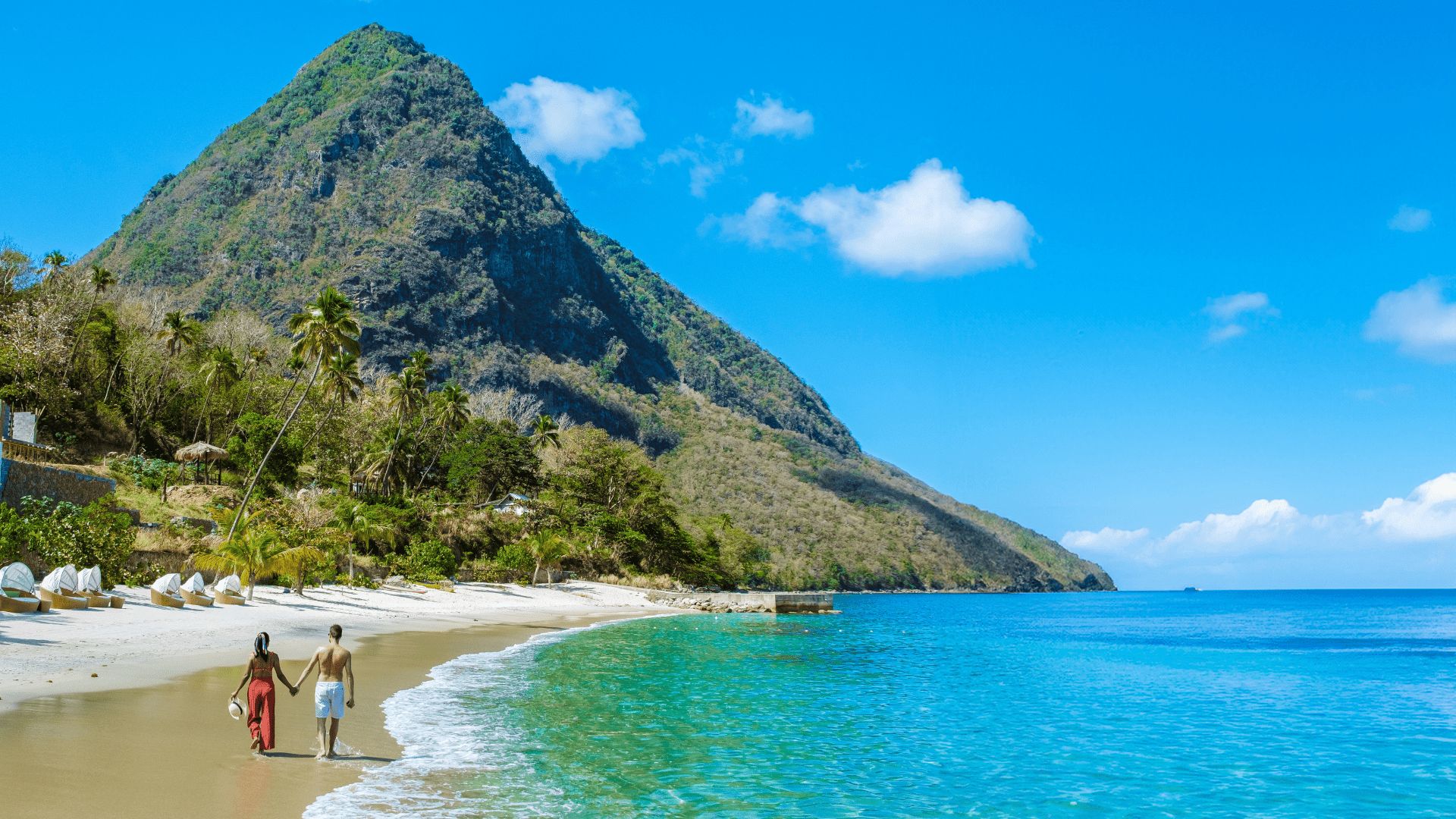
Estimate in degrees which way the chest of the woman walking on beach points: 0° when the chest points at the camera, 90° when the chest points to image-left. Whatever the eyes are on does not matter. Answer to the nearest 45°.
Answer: approximately 180°

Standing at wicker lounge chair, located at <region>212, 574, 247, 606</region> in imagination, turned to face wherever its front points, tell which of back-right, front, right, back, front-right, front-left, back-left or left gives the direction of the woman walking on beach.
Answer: front-right

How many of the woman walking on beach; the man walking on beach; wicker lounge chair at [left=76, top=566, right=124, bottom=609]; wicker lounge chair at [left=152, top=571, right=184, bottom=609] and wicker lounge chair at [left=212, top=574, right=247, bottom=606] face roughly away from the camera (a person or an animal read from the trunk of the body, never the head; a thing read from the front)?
2

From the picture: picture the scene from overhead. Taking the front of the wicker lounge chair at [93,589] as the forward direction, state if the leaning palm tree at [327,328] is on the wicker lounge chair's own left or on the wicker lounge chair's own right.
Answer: on the wicker lounge chair's own left

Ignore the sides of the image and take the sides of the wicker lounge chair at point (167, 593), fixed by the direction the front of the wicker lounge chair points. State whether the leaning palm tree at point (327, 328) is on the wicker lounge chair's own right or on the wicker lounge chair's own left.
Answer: on the wicker lounge chair's own left

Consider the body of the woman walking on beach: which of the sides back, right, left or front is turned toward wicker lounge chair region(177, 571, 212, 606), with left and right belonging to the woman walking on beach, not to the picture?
front

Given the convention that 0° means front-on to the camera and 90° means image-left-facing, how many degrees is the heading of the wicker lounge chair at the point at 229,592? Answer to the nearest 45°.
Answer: approximately 315°

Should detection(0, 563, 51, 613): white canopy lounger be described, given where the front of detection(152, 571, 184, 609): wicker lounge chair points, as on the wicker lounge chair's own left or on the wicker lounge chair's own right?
on the wicker lounge chair's own right

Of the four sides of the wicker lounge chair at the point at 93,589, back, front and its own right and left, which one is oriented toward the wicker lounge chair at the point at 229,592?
left

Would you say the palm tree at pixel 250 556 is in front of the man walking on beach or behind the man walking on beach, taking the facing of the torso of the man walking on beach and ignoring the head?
in front

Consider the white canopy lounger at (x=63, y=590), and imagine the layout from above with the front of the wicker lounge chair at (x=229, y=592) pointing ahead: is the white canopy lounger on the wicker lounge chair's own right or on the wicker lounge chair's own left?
on the wicker lounge chair's own right

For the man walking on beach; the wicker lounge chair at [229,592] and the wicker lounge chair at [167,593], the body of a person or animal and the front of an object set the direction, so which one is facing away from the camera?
the man walking on beach

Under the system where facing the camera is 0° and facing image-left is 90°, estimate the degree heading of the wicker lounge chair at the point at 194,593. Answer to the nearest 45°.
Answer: approximately 315°

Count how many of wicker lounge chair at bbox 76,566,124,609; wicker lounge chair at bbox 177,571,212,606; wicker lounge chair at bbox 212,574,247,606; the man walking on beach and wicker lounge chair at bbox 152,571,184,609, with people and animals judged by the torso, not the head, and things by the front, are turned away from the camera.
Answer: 1

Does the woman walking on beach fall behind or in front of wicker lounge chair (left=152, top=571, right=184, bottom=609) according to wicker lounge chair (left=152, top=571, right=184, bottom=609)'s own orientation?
in front

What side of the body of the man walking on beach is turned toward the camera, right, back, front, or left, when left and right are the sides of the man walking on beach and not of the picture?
back
